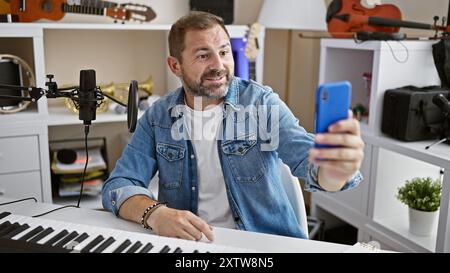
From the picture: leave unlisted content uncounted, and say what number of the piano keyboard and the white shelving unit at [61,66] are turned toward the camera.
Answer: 1

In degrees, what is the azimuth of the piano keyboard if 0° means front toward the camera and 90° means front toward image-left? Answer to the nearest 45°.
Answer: approximately 225°

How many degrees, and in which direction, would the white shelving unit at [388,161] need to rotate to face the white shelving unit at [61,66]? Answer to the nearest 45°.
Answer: approximately 45° to its right

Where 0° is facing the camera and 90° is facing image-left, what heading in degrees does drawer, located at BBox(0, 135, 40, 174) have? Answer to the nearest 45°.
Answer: approximately 0°

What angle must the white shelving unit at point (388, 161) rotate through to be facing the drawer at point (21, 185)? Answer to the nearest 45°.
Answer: approximately 45° to its right

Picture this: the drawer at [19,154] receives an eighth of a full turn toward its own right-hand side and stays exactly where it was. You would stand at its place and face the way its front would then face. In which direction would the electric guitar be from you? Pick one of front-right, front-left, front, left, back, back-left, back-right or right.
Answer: back-left

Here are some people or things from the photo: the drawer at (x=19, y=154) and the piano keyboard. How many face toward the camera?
1
